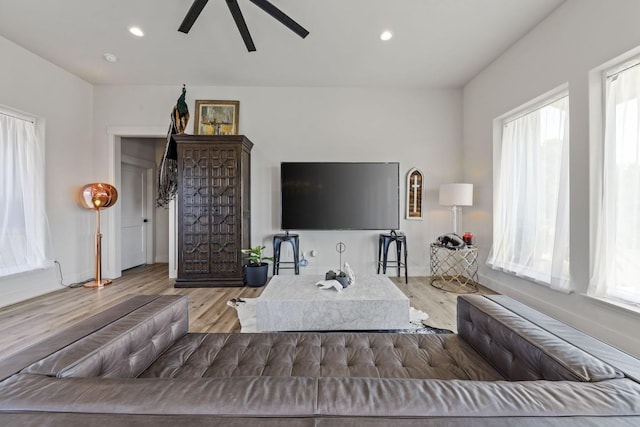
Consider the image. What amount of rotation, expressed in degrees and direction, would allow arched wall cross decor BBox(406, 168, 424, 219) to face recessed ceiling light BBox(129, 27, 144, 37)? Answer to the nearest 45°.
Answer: approximately 45° to its right

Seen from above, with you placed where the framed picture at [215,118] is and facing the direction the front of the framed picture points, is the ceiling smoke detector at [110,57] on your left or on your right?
on your right

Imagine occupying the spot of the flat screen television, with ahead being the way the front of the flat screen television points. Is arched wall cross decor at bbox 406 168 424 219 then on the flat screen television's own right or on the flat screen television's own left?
on the flat screen television's own left

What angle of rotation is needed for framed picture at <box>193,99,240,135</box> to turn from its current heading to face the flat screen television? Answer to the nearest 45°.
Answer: approximately 45° to its left

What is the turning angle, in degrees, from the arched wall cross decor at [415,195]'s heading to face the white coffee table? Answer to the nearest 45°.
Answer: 0° — it already faces it

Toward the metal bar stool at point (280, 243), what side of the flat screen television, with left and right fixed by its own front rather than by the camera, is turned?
right

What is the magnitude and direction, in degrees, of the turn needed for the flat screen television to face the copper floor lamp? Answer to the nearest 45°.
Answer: approximately 90° to its right

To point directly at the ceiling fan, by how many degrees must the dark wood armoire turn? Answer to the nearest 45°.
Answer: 0° — it already faces it
